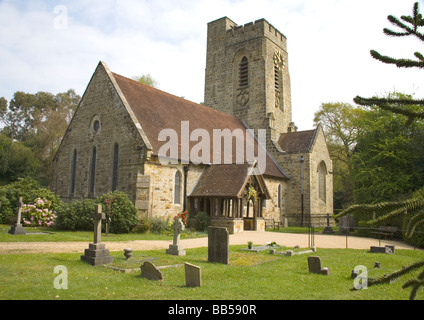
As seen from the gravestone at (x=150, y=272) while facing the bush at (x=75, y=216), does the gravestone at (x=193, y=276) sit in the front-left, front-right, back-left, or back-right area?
back-right

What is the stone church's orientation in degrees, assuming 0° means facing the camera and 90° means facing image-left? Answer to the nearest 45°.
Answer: approximately 315°

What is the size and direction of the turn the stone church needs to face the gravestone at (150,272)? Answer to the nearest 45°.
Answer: approximately 45° to its right

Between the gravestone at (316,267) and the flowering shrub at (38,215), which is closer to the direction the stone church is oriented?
the gravestone

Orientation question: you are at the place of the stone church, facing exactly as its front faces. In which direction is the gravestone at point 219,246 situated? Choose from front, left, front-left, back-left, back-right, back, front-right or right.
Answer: front-right

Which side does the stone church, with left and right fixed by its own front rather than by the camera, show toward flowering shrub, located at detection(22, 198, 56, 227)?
right

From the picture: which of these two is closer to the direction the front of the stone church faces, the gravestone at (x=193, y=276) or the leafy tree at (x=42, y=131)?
the gravestone

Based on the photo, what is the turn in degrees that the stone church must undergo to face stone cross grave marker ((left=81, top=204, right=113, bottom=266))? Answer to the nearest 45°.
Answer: approximately 45° to its right

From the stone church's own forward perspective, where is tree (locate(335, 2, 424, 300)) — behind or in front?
in front

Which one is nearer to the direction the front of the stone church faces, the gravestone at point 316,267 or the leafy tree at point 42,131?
the gravestone

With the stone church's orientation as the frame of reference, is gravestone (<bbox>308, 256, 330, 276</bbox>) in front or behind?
in front

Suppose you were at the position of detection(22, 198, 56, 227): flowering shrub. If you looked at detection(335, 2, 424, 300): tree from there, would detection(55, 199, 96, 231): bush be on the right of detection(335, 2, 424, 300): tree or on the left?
left

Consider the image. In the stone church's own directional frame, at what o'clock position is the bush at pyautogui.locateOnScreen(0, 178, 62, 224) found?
The bush is roughly at 4 o'clock from the stone church.

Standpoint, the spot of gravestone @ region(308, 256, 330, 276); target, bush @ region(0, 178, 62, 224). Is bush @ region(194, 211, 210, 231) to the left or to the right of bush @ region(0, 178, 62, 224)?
right

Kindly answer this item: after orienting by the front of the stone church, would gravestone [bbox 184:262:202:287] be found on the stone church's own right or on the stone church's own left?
on the stone church's own right
